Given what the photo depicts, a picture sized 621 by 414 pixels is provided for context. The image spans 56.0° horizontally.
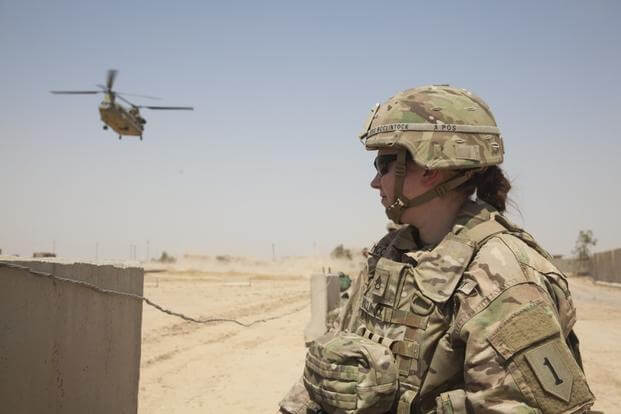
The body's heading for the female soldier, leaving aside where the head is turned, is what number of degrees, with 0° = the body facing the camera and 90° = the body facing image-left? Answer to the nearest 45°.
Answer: approximately 45°

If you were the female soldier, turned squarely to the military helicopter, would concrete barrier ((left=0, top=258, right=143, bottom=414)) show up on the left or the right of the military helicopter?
left

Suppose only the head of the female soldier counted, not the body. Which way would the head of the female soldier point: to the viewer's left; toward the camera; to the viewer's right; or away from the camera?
to the viewer's left

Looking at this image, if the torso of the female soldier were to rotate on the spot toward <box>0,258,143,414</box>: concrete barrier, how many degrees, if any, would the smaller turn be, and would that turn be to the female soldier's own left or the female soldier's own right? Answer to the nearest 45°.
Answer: approximately 45° to the female soldier's own right

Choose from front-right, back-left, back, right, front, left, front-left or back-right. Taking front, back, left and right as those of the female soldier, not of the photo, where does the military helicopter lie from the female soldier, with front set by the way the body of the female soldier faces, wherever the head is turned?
right

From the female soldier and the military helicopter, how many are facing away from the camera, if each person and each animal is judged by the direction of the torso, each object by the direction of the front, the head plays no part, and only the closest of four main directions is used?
0
